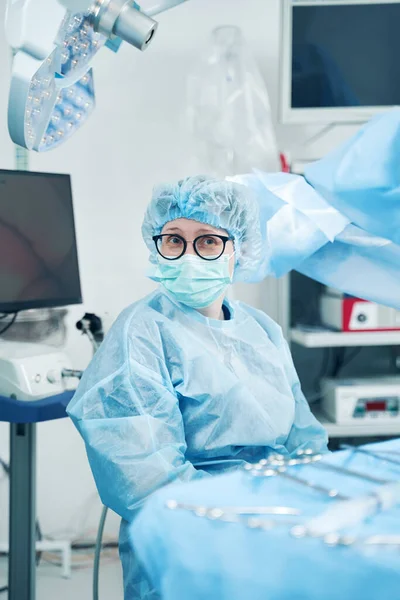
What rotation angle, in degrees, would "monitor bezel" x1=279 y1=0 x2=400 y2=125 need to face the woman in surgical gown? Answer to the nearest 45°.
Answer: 0° — it already faces them

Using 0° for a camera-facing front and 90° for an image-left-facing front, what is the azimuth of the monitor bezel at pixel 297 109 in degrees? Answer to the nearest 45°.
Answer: approximately 0°

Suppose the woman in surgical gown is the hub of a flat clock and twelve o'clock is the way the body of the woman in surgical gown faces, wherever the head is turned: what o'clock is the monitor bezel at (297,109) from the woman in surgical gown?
The monitor bezel is roughly at 8 o'clock from the woman in surgical gown.

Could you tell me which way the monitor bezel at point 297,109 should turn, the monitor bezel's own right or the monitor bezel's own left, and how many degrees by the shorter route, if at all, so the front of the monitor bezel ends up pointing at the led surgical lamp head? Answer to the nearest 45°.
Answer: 0° — it already faces it

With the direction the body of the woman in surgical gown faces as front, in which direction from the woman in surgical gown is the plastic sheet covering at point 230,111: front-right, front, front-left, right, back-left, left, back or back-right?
back-left
